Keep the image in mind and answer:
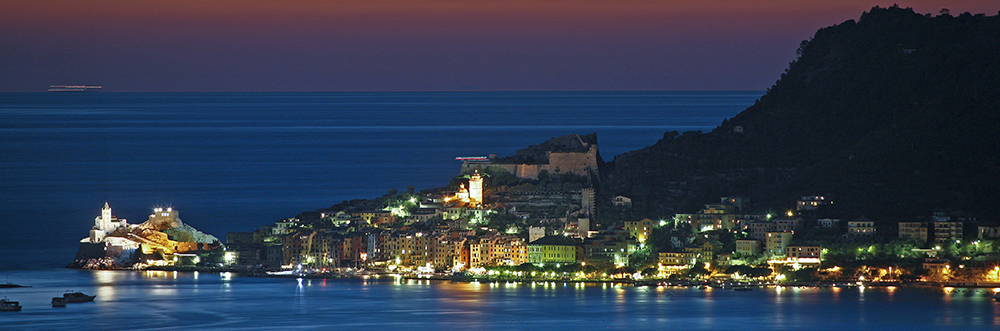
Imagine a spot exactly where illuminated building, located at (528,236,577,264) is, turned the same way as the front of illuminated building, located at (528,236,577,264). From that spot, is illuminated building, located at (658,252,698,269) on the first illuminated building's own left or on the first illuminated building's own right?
on the first illuminated building's own left

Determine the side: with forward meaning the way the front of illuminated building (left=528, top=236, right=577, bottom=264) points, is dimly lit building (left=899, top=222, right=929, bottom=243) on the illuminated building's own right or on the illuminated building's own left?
on the illuminated building's own left

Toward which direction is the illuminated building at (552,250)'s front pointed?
toward the camera

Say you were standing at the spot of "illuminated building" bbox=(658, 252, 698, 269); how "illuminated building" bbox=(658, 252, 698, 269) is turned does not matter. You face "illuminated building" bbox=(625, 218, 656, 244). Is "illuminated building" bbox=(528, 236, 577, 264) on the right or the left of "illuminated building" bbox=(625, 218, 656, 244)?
left

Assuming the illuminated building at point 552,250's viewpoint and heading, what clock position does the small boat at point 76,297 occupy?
The small boat is roughly at 2 o'clock from the illuminated building.

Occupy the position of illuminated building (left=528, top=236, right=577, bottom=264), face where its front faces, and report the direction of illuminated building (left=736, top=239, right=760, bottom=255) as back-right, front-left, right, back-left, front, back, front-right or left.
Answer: left

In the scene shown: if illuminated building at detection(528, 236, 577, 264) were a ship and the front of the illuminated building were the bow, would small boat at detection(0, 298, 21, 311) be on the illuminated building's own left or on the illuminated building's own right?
on the illuminated building's own right

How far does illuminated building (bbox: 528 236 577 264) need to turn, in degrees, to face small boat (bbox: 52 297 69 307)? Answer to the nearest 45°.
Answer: approximately 45° to its right

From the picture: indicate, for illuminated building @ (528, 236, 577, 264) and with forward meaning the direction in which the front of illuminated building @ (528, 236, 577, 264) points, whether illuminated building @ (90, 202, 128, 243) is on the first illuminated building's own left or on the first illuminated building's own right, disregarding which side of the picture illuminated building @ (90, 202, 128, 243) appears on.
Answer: on the first illuminated building's own right

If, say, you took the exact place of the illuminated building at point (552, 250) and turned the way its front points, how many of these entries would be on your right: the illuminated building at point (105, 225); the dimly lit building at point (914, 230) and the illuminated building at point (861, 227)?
1

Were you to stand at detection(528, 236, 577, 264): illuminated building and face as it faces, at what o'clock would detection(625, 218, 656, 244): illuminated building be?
detection(625, 218, 656, 244): illuminated building is roughly at 8 o'clock from detection(528, 236, 577, 264): illuminated building.

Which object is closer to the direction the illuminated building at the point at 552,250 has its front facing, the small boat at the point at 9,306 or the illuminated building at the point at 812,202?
the small boat

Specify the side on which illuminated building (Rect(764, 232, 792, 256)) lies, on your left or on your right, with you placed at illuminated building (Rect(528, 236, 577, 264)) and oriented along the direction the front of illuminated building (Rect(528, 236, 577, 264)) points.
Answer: on your left
